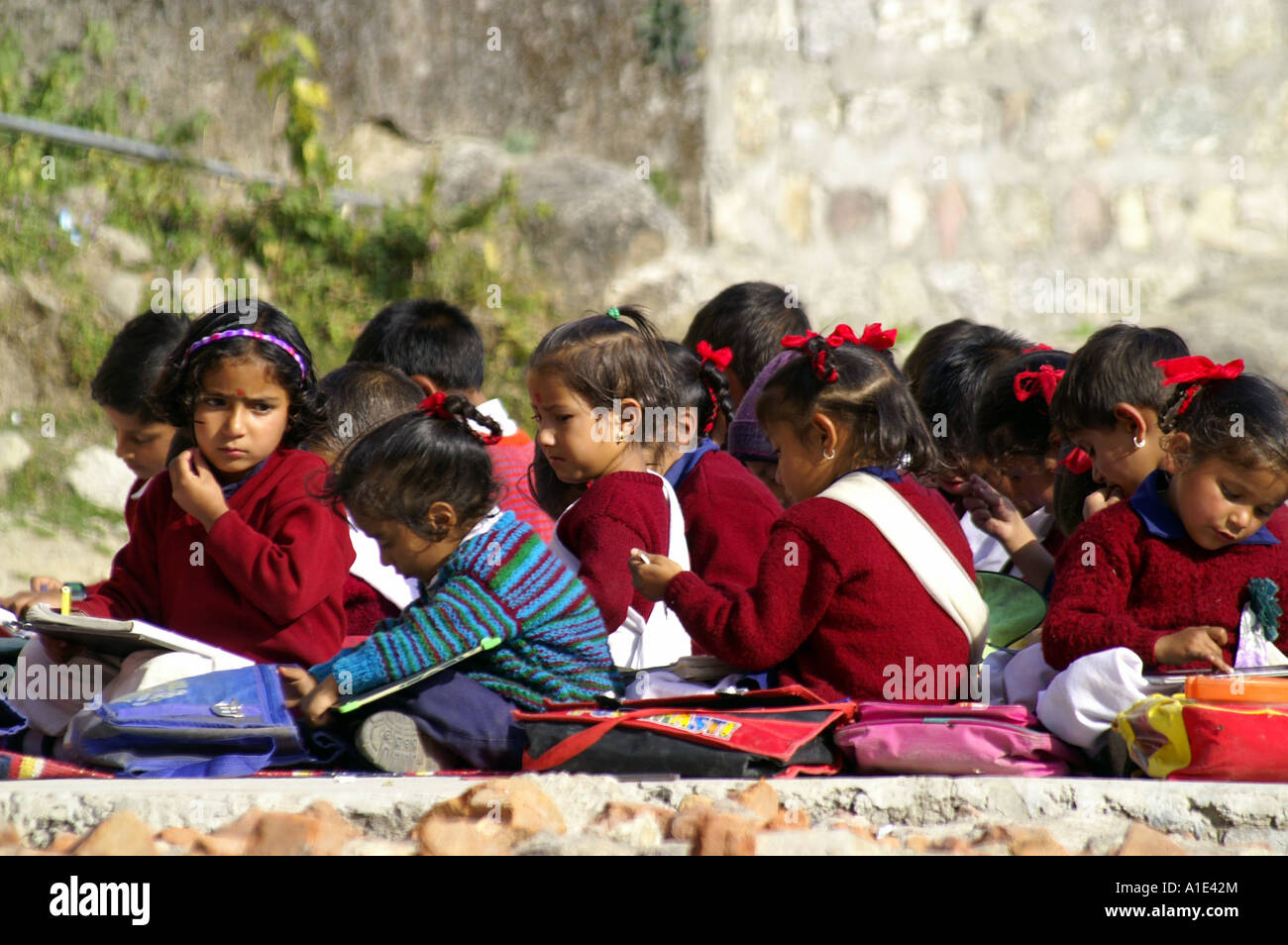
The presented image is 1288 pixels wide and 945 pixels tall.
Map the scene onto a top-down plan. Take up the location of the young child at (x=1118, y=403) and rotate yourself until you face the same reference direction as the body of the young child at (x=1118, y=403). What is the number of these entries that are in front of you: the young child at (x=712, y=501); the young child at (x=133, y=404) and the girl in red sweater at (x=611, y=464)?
3

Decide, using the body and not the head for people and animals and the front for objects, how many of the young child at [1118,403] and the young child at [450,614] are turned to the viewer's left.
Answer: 2

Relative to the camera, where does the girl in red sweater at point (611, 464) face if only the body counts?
to the viewer's left

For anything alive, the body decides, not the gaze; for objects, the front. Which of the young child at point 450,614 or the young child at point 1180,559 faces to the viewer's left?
the young child at point 450,614

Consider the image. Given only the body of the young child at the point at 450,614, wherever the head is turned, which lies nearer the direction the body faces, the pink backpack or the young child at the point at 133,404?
the young child

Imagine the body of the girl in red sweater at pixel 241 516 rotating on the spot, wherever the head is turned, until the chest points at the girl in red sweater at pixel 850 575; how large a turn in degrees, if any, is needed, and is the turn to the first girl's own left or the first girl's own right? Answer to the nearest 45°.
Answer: approximately 90° to the first girl's own left

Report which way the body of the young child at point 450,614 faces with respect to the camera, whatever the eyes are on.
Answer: to the viewer's left

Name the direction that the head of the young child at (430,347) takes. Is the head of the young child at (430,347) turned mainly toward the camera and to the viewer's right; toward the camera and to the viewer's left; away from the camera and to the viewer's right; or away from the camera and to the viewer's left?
away from the camera and to the viewer's left

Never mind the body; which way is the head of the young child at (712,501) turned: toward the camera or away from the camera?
away from the camera
